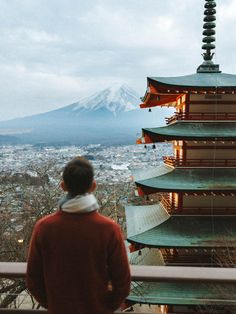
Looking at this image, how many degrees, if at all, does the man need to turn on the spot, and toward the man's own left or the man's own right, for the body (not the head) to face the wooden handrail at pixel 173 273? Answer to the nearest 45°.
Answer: approximately 45° to the man's own right

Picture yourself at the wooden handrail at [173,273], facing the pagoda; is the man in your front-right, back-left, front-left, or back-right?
back-left

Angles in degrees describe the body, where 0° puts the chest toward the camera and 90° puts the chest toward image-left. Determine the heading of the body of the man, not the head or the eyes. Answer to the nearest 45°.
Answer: approximately 180°

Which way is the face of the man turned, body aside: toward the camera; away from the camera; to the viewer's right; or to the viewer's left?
away from the camera

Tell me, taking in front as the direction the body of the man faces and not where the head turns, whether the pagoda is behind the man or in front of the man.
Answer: in front
